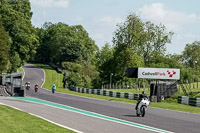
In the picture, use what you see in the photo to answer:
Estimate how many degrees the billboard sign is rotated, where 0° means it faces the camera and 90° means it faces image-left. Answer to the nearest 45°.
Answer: approximately 0°

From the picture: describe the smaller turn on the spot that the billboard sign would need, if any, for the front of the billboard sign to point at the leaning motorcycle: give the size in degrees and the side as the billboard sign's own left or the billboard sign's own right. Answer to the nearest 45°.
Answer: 0° — it already faces it

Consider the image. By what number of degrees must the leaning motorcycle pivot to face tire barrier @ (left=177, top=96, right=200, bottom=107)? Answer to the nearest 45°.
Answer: approximately 135° to its left

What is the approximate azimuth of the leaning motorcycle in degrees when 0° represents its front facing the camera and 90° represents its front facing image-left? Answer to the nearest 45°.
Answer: approximately 315°

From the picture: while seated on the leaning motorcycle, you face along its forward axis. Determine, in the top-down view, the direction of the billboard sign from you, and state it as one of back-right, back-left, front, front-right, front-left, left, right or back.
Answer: back-left
